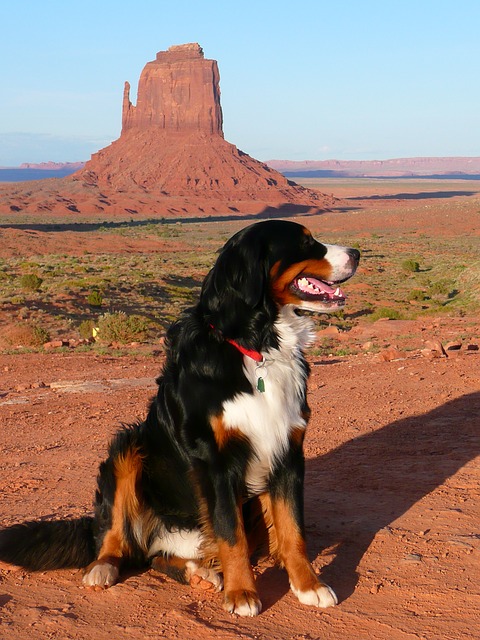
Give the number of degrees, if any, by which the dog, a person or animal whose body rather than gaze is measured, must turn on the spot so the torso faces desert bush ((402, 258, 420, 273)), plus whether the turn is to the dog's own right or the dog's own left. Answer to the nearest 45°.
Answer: approximately 135° to the dog's own left

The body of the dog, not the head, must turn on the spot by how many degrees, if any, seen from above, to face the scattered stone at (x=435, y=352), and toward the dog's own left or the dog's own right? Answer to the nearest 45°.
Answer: approximately 90° to the dog's own left

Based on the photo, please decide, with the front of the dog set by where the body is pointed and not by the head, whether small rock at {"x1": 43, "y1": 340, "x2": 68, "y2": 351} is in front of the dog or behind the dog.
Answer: behind

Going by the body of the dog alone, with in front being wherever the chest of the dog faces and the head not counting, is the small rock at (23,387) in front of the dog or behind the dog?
behind

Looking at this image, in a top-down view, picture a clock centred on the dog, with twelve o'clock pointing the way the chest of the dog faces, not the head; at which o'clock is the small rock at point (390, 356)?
The small rock is roughly at 8 o'clock from the dog.

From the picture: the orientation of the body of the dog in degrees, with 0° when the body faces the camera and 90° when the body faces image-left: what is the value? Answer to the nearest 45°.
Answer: approximately 315°

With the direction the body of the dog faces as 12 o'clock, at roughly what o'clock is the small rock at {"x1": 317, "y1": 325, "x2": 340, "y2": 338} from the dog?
The small rock is roughly at 8 o'clock from the dog.
